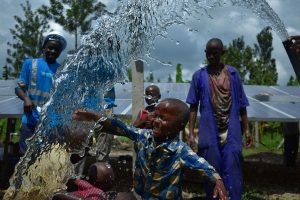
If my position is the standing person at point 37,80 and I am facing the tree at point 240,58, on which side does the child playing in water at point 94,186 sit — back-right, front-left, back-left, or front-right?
back-right

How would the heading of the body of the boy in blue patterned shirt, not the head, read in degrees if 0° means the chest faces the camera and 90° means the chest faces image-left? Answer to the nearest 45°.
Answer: approximately 45°

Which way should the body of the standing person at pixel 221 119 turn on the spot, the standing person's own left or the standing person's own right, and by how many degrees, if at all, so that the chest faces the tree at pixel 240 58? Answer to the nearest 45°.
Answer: approximately 180°

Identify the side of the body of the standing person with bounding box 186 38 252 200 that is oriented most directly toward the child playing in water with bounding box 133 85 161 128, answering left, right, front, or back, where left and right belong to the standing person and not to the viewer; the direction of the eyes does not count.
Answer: right
